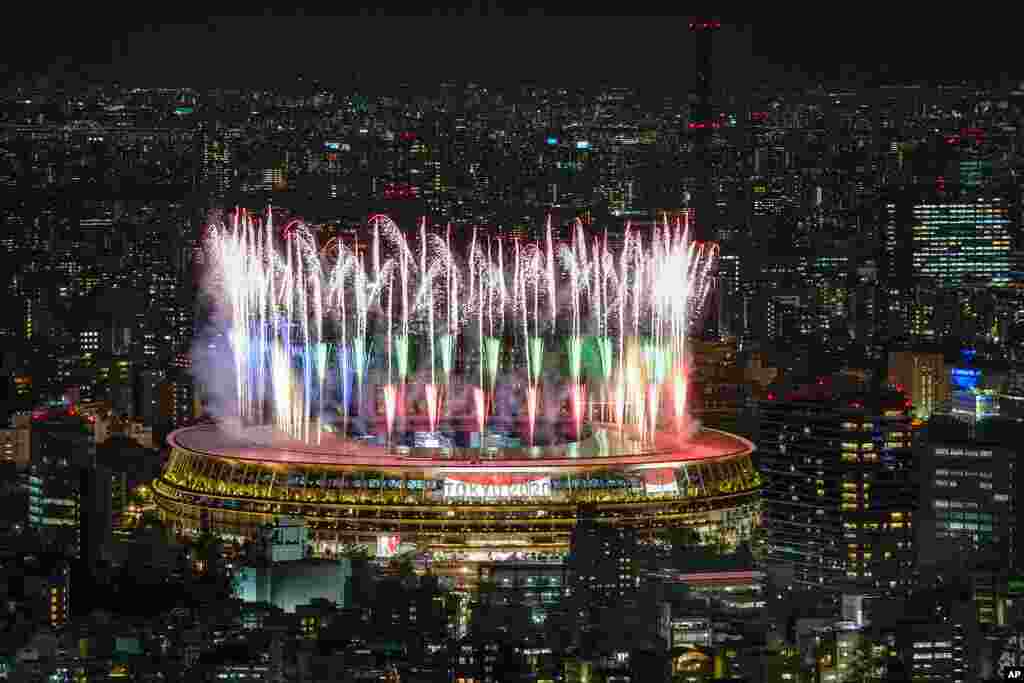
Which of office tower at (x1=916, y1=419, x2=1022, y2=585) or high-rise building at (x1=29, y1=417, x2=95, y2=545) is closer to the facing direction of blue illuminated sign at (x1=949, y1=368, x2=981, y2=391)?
the office tower

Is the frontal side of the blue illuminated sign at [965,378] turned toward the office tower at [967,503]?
yes

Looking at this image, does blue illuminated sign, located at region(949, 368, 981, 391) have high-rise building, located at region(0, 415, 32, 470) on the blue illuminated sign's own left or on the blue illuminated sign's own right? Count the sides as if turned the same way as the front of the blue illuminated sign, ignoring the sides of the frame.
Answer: on the blue illuminated sign's own right

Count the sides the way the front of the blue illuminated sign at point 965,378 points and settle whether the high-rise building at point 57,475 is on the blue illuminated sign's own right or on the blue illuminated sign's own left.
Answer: on the blue illuminated sign's own right

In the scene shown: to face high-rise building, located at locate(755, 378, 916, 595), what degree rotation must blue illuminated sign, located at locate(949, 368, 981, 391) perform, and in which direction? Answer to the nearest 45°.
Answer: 0° — it already faces it

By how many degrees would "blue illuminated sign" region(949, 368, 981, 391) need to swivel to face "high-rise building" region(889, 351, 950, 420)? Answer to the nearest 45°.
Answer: approximately 45° to its right

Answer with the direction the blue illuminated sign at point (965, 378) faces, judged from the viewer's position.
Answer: facing the viewer

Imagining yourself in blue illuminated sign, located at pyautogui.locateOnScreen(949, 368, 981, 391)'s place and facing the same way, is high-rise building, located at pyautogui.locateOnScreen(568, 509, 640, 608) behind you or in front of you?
in front
